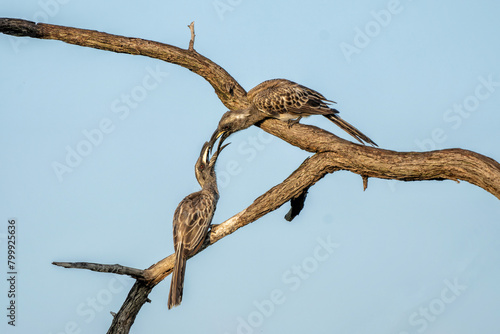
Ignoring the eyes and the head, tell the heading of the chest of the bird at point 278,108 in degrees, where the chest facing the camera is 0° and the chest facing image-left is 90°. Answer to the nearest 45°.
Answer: approximately 90°
